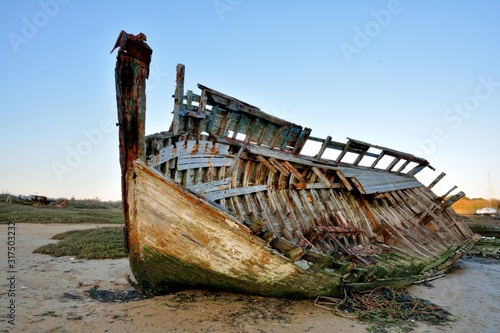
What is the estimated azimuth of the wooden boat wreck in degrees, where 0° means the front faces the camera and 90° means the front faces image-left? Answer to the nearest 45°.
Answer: approximately 45°
